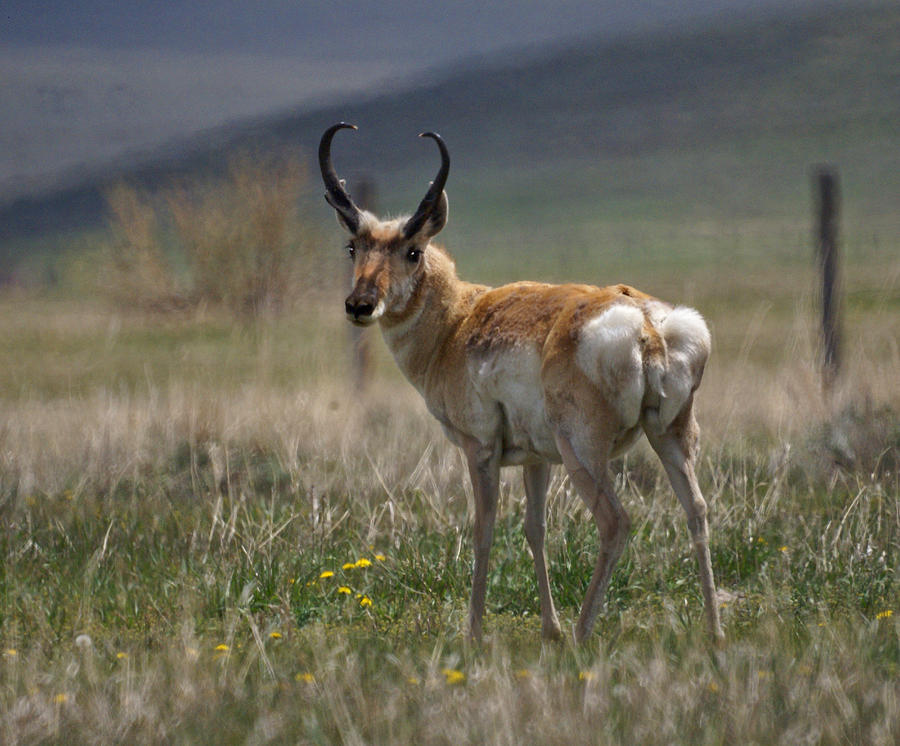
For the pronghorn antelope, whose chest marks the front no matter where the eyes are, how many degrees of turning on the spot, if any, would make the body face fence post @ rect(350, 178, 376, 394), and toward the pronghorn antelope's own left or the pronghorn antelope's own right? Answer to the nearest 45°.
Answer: approximately 45° to the pronghorn antelope's own right

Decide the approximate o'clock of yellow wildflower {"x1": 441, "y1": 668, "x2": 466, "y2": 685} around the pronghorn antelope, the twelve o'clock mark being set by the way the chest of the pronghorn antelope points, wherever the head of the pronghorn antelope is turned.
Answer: The yellow wildflower is roughly at 8 o'clock from the pronghorn antelope.

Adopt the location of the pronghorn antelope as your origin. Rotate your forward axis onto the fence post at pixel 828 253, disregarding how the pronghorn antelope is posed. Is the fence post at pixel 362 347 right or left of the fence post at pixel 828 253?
left

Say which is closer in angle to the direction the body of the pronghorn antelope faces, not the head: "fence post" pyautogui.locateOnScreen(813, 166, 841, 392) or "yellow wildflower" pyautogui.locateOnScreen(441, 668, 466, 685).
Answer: the fence post

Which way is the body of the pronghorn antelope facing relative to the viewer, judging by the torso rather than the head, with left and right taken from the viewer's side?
facing away from the viewer and to the left of the viewer

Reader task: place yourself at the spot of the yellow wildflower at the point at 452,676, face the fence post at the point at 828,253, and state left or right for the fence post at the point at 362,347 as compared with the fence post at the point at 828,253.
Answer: left

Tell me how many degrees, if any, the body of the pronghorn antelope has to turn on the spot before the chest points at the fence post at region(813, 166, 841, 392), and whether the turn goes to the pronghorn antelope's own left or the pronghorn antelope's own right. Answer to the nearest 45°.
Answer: approximately 90° to the pronghorn antelope's own right

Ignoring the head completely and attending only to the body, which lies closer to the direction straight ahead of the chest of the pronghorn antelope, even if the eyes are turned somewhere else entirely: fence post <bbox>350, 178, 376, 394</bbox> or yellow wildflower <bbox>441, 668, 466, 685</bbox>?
the fence post
